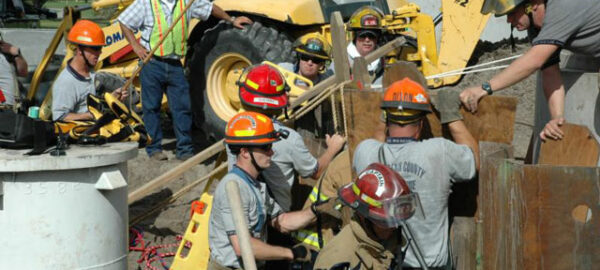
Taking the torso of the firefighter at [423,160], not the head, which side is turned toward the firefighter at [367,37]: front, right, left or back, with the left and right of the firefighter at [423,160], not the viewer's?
front

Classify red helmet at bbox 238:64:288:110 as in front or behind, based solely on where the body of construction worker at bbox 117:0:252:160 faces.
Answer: in front

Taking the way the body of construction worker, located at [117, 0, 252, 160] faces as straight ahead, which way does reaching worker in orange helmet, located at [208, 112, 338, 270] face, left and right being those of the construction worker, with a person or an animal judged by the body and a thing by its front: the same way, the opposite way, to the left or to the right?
to the left

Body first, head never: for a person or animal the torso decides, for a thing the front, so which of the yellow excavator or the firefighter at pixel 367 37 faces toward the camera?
the firefighter

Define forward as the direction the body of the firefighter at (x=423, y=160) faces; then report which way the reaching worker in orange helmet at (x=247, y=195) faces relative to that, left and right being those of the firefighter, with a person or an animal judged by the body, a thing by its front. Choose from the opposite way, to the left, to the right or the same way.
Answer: to the right

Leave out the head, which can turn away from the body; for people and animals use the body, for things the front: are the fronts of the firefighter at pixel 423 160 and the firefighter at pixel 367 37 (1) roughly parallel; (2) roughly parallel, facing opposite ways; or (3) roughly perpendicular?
roughly parallel, facing opposite ways

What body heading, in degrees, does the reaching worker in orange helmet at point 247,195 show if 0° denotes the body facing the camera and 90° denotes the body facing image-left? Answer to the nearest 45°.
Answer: approximately 270°

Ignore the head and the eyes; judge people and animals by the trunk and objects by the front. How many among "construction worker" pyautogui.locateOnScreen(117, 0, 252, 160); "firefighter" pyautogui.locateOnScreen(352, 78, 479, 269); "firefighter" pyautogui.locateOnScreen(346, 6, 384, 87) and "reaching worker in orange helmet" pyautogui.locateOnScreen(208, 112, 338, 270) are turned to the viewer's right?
1

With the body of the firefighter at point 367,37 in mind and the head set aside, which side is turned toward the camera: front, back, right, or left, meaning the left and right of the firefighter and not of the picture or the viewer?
front

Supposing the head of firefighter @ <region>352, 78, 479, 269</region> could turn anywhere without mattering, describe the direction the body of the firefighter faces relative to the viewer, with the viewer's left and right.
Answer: facing away from the viewer

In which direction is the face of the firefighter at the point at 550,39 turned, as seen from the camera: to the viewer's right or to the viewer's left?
to the viewer's left

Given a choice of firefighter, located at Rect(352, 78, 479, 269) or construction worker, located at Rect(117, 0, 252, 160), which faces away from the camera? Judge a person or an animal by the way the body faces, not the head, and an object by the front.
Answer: firefighter, located at Rect(352, 78, 479, 269)

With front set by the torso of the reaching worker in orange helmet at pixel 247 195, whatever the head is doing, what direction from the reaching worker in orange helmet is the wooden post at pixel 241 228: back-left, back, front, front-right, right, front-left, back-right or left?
right

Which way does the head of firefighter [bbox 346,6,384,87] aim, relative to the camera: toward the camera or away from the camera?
toward the camera

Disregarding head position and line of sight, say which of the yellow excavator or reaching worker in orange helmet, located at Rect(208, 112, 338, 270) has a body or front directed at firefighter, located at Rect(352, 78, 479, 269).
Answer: the reaching worker in orange helmet
